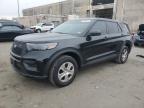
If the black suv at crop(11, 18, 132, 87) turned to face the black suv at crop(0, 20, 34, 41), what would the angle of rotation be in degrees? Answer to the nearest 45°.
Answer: approximately 90° to its right

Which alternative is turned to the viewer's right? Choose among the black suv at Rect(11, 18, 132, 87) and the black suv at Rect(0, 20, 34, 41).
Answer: the black suv at Rect(0, 20, 34, 41)

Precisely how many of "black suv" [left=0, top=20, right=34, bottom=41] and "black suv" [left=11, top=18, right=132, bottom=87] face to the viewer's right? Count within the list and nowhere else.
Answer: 1

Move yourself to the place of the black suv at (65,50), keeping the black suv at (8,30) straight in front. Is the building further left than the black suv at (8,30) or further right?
right

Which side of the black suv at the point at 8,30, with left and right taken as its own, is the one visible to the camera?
right

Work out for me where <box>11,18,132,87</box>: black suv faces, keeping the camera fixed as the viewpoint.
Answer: facing the viewer and to the left of the viewer

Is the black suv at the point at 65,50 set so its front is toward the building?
no

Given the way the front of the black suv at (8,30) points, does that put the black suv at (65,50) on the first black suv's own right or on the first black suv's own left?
on the first black suv's own right
